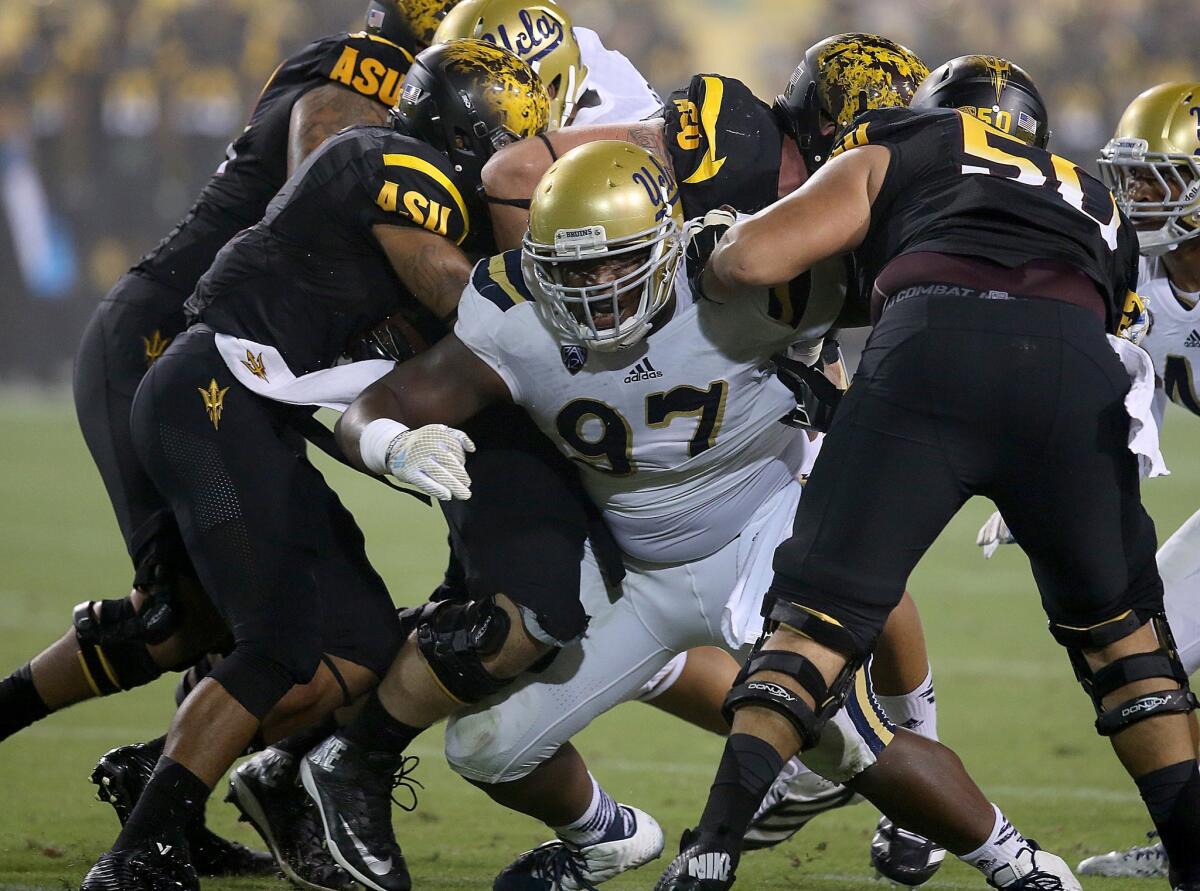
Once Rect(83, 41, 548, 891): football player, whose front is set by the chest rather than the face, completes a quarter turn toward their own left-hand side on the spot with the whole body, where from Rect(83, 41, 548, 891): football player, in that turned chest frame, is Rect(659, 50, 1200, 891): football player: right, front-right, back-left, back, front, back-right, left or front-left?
back-right

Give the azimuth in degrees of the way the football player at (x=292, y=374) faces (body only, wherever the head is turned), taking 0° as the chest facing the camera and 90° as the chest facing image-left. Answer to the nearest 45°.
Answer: approximately 270°

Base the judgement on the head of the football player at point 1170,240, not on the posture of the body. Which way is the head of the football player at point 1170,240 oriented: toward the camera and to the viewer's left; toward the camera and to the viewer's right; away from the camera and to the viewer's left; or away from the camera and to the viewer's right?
toward the camera and to the viewer's left

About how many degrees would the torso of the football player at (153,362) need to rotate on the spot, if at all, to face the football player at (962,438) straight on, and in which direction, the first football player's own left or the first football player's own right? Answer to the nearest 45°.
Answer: approximately 45° to the first football player's own right

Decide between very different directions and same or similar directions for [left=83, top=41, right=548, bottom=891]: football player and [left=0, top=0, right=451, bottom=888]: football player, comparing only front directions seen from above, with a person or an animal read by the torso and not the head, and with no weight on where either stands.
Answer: same or similar directions

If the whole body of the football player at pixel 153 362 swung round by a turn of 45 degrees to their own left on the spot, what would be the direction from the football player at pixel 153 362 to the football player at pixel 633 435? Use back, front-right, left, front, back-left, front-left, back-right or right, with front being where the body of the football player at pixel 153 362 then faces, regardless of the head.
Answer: right

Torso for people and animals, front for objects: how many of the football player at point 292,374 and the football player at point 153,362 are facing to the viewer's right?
2

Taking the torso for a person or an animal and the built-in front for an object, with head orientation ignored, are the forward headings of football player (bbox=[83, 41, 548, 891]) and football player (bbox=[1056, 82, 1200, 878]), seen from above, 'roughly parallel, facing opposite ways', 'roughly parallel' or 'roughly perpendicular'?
roughly parallel, facing opposite ways

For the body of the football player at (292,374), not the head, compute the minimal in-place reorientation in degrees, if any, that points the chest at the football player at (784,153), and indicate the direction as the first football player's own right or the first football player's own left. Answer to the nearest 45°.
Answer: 0° — they already face them

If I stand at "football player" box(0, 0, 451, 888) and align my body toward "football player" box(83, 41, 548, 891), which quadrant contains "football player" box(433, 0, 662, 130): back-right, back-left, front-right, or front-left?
front-left

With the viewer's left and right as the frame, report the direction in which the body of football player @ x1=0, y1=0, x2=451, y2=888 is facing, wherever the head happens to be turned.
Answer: facing to the right of the viewer

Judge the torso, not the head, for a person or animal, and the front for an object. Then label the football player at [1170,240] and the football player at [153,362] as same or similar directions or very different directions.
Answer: very different directions

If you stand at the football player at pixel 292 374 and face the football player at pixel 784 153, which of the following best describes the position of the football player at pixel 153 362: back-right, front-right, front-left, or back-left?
back-left
